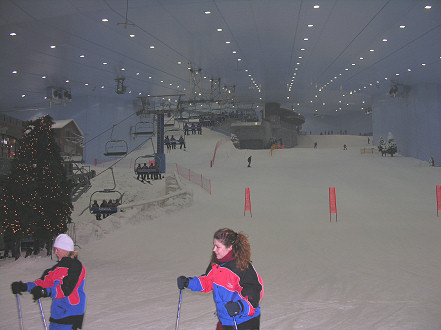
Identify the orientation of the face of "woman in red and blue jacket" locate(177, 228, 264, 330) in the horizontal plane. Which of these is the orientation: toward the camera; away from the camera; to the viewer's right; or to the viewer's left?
to the viewer's left

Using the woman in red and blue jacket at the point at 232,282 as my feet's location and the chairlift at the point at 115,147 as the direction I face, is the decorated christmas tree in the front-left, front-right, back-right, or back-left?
front-left

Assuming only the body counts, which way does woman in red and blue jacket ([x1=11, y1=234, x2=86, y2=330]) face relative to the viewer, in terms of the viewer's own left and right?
facing to the left of the viewer

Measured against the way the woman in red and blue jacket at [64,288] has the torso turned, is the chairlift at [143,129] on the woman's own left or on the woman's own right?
on the woman's own right

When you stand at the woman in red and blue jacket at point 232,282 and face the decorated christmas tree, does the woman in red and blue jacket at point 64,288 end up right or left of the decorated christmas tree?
left

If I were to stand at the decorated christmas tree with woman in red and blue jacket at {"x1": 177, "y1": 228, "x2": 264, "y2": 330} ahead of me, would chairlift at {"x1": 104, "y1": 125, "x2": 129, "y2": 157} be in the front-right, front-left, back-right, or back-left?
back-left
